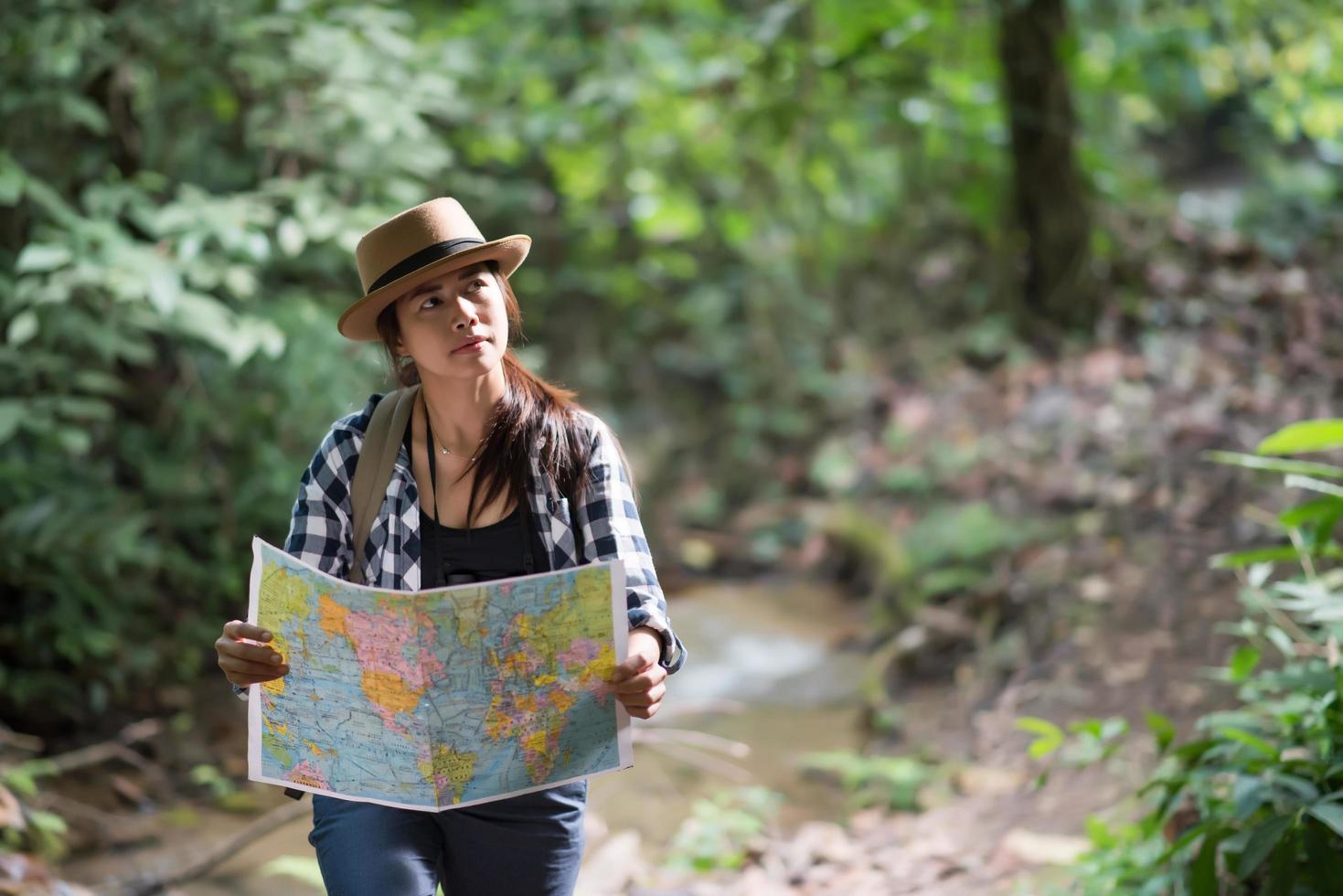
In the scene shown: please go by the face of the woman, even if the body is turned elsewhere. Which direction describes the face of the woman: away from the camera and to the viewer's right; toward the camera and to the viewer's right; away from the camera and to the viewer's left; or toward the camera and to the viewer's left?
toward the camera and to the viewer's right

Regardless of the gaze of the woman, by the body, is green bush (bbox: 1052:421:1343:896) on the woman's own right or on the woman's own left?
on the woman's own left

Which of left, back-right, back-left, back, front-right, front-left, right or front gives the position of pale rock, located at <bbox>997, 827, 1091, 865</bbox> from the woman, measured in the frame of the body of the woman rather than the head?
back-left

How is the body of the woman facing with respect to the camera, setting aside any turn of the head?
toward the camera

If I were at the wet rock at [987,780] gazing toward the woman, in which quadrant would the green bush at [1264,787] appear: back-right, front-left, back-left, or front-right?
front-left

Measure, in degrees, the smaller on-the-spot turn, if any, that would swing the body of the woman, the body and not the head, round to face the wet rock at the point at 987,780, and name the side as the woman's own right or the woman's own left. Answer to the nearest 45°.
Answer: approximately 135° to the woman's own left

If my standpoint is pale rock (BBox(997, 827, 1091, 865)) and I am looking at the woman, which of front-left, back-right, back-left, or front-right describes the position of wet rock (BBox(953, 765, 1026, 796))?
back-right

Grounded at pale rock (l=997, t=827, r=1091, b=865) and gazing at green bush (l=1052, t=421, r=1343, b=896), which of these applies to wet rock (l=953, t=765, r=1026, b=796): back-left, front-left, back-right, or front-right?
back-left
